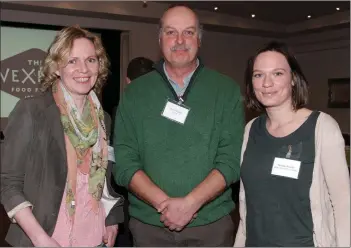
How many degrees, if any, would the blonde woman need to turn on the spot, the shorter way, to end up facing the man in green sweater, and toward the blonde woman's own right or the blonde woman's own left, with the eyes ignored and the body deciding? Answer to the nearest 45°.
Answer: approximately 45° to the blonde woman's own left

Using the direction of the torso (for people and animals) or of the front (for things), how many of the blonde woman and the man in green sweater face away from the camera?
0

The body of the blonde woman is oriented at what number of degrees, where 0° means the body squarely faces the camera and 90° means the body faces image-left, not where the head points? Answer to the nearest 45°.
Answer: approximately 315°

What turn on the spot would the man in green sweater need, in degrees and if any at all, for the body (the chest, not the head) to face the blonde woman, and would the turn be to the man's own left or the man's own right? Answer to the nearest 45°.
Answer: approximately 45° to the man's own right
